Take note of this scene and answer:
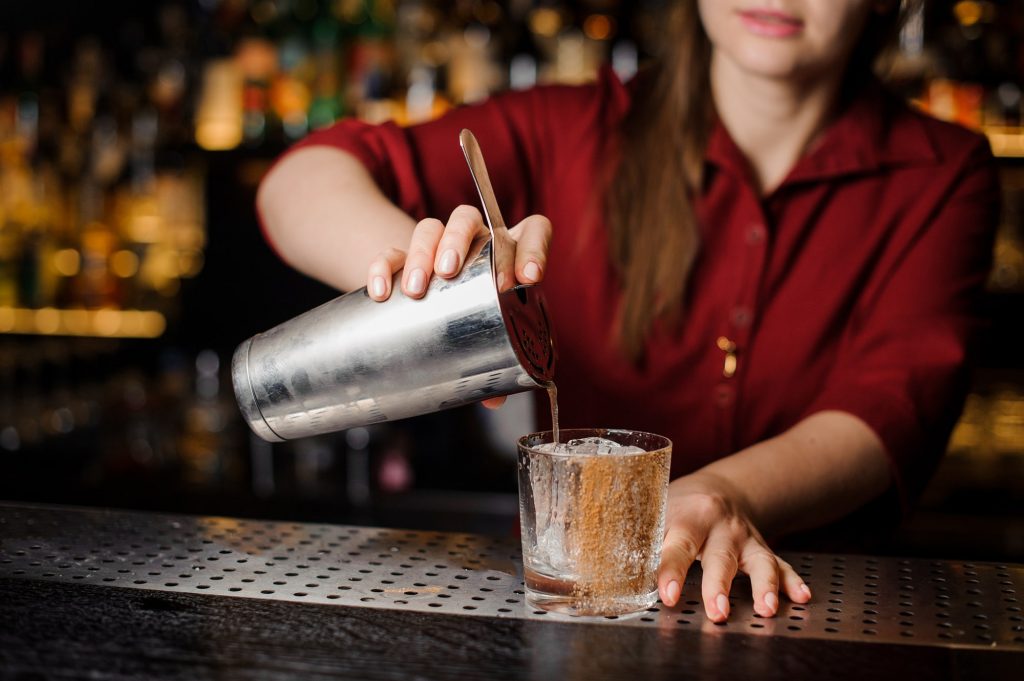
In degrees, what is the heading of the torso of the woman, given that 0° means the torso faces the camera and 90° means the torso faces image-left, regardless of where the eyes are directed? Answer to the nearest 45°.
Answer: approximately 0°
